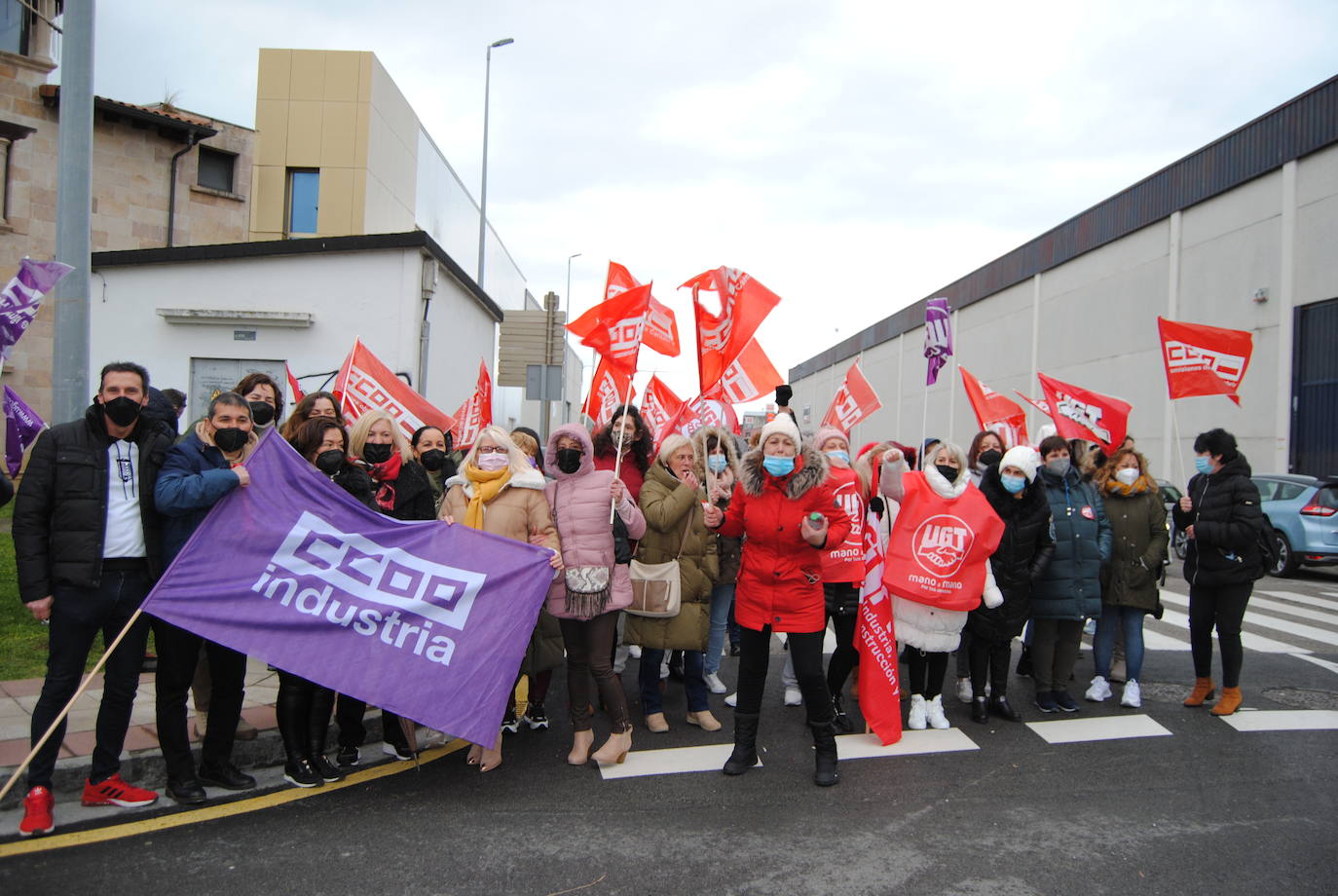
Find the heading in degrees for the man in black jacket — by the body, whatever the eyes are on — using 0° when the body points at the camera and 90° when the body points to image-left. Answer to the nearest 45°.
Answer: approximately 315°

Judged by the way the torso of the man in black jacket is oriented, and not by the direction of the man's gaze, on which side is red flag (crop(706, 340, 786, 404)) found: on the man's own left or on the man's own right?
on the man's own left

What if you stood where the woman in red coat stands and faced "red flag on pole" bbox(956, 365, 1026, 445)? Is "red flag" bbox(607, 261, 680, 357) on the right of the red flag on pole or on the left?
left

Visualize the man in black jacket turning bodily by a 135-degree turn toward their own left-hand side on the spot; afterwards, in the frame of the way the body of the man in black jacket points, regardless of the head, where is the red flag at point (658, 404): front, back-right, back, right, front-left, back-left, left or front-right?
front-right

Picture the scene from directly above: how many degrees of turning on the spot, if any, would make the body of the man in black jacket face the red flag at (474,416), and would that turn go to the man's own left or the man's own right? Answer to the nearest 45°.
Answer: approximately 90° to the man's own left

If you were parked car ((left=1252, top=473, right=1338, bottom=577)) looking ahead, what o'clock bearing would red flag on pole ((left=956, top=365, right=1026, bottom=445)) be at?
The red flag on pole is roughly at 8 o'clock from the parked car.

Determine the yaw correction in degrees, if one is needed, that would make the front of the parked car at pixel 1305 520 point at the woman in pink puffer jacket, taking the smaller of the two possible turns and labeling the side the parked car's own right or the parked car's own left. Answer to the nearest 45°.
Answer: approximately 135° to the parked car's own left

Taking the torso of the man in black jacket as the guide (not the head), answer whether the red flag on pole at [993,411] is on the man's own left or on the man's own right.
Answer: on the man's own left

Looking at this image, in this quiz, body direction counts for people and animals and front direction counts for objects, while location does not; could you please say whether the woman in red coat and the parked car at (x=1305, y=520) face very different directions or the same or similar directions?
very different directions

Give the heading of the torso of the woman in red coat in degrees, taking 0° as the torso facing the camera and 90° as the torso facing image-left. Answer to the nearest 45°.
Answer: approximately 0°

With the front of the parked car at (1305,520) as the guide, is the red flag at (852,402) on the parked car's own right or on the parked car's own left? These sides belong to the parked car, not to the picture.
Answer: on the parked car's own left
